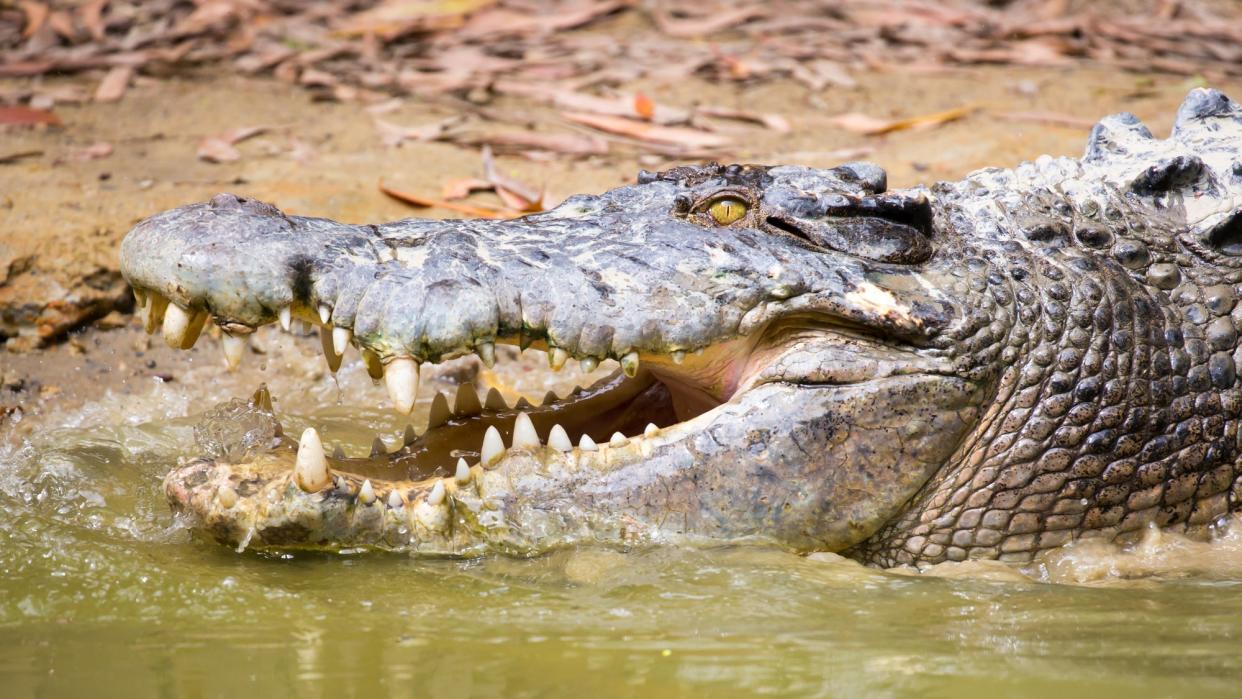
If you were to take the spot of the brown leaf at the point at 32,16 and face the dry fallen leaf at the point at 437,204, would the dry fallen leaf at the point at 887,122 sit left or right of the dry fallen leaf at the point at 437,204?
left

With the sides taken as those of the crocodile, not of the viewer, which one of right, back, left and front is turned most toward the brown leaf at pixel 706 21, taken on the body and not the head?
right

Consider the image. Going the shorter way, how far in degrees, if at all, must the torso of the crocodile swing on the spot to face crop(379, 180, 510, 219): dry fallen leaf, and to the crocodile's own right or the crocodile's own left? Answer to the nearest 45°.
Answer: approximately 45° to the crocodile's own right

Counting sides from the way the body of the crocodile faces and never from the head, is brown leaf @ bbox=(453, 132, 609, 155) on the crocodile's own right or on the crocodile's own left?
on the crocodile's own right

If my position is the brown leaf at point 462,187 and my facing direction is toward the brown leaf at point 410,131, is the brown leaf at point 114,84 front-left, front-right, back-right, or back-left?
front-left

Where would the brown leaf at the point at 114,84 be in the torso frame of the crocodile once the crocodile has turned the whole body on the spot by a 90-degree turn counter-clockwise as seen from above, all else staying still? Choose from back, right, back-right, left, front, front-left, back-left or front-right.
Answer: back-right

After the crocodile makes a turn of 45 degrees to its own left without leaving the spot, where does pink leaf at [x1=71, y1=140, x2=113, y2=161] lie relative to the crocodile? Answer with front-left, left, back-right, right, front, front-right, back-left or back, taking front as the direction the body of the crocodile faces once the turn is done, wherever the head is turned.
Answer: right

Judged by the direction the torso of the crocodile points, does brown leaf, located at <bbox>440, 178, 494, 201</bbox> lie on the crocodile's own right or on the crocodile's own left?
on the crocodile's own right

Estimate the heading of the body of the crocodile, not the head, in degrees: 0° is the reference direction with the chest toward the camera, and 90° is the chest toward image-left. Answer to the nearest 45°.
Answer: approximately 90°

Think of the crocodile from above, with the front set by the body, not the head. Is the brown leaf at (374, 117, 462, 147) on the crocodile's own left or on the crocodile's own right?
on the crocodile's own right

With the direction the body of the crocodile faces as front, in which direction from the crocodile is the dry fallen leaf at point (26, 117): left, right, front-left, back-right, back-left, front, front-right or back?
front-right

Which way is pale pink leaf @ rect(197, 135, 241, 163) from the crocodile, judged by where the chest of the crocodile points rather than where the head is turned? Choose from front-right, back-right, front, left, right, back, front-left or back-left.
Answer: front-right

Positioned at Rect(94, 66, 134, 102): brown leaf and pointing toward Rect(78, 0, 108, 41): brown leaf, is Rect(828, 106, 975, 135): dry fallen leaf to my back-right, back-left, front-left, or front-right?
back-right

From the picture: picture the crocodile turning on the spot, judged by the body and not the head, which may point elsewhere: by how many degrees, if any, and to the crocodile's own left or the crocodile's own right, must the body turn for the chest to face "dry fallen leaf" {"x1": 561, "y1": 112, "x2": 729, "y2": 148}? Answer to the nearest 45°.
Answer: approximately 90° to the crocodile's own right
